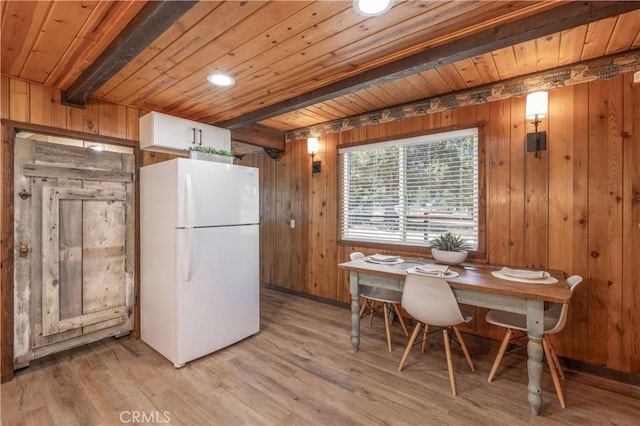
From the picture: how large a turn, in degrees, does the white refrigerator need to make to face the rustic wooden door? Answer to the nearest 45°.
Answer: approximately 135° to its right

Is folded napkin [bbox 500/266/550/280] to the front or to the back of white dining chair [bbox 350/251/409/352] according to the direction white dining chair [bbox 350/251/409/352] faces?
to the front

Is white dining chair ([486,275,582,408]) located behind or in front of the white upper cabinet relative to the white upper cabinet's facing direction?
in front

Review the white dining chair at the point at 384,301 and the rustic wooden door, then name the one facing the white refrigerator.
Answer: the rustic wooden door

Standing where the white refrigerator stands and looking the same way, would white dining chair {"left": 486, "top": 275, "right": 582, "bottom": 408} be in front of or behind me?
in front

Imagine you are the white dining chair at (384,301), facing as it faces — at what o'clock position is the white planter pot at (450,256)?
The white planter pot is roughly at 11 o'clock from the white dining chair.
